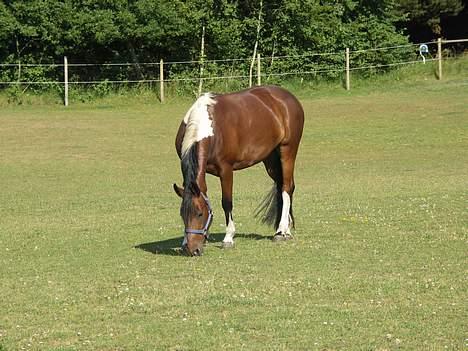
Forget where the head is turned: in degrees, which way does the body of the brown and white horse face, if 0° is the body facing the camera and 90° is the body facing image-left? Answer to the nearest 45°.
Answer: approximately 45°

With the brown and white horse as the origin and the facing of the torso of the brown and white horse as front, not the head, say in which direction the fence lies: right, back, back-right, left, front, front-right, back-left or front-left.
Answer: back-right
